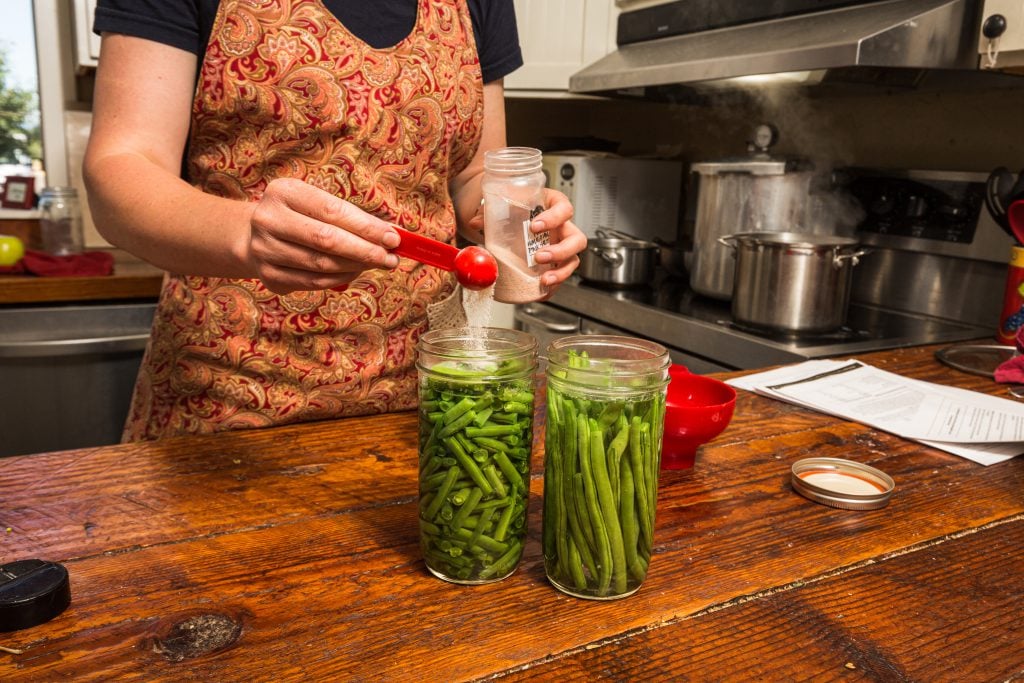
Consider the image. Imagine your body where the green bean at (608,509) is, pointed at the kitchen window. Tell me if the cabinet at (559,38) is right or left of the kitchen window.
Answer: right

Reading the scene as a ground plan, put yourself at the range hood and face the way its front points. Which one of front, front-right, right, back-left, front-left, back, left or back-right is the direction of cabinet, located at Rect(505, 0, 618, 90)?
right

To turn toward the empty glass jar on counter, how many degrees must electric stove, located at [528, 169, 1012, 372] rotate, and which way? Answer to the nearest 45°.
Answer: approximately 45° to its right

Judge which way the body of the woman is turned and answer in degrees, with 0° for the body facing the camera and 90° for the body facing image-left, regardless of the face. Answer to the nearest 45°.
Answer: approximately 315°

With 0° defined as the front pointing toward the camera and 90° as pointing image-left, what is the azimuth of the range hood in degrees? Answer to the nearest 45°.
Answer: approximately 45°

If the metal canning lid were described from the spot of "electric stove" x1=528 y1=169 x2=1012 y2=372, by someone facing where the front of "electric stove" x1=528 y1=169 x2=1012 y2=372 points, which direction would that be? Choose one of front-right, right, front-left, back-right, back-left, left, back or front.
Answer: front-left

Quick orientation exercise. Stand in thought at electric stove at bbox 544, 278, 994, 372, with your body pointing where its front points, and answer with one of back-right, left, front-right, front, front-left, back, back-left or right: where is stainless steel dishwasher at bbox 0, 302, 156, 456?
front-right

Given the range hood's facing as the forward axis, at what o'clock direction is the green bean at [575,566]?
The green bean is roughly at 11 o'clock from the range hood.

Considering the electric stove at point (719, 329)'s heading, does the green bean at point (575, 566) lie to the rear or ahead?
ahead

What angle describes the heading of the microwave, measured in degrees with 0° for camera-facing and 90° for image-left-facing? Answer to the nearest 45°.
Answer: approximately 45°

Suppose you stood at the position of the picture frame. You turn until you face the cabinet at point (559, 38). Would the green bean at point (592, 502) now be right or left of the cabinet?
right
